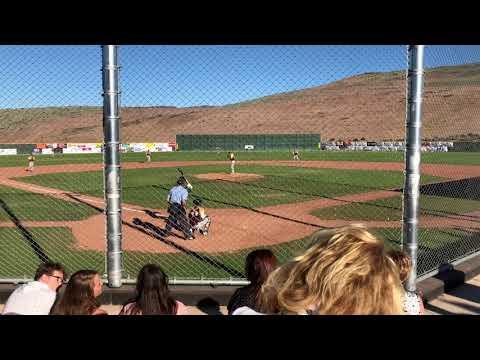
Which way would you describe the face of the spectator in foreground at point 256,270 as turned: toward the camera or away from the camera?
away from the camera

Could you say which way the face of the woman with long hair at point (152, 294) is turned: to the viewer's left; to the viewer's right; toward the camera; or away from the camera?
away from the camera

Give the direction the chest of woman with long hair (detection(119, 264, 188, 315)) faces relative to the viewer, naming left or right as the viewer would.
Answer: facing away from the viewer

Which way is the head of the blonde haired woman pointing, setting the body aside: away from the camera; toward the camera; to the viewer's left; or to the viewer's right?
away from the camera

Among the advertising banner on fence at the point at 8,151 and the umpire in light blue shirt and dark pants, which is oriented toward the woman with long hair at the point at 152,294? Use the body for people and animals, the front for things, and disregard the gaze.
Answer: the advertising banner on fence

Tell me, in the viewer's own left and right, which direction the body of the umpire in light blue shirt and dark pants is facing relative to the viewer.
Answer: facing away from the viewer and to the right of the viewer

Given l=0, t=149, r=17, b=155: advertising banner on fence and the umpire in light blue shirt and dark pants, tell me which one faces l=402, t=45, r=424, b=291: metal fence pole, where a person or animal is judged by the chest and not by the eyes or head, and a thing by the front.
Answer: the advertising banner on fence

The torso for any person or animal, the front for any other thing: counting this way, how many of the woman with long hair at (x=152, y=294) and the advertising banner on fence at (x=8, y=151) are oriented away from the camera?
1

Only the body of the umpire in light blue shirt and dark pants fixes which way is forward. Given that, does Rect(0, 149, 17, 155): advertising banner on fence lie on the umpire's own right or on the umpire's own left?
on the umpire's own left
